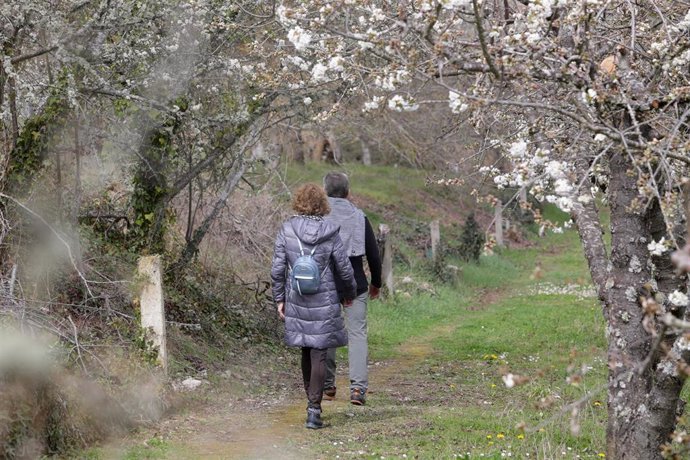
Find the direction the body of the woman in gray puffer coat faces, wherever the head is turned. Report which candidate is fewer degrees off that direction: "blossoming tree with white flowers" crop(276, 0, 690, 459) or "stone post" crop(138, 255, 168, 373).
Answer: the stone post

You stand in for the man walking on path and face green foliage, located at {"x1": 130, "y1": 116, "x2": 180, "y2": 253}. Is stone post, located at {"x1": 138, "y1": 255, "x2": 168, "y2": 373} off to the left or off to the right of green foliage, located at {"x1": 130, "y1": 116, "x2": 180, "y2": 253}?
left

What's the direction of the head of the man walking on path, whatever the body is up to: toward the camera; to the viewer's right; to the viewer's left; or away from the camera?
away from the camera

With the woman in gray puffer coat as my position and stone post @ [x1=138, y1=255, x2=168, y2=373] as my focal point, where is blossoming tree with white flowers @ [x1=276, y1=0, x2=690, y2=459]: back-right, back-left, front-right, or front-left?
back-left

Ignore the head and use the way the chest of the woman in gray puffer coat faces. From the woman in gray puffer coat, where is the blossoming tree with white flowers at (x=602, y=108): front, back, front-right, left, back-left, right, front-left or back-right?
back-right

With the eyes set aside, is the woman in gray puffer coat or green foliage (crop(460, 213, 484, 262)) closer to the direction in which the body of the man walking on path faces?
the green foliage

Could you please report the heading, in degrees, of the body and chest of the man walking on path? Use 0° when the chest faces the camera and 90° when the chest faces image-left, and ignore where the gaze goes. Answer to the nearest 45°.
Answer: approximately 180°

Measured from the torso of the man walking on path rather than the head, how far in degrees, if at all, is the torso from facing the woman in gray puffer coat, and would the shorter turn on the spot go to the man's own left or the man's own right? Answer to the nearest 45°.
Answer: approximately 180°

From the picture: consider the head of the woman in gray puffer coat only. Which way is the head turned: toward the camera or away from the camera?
away from the camera

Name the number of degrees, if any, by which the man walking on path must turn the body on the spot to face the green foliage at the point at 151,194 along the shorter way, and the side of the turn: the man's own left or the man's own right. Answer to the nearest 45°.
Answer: approximately 45° to the man's own left

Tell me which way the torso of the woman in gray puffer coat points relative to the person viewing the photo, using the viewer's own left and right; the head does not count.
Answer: facing away from the viewer

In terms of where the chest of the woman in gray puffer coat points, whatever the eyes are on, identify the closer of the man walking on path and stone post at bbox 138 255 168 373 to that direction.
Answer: the man walking on path

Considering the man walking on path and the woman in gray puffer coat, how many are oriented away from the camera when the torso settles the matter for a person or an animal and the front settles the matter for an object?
2

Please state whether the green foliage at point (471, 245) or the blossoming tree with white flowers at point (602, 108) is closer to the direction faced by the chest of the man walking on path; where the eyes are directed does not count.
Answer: the green foliage
